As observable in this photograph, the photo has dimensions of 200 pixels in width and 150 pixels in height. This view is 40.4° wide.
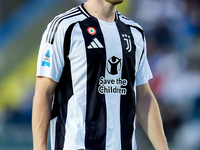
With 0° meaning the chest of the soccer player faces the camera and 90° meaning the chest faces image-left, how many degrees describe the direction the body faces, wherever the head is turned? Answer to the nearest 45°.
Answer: approximately 315°
